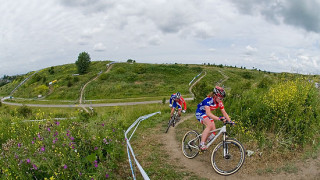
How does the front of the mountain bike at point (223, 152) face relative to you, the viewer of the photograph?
facing the viewer and to the right of the viewer

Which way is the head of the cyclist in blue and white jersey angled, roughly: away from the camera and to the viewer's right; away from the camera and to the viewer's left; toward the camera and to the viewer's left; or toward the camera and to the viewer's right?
toward the camera and to the viewer's right
